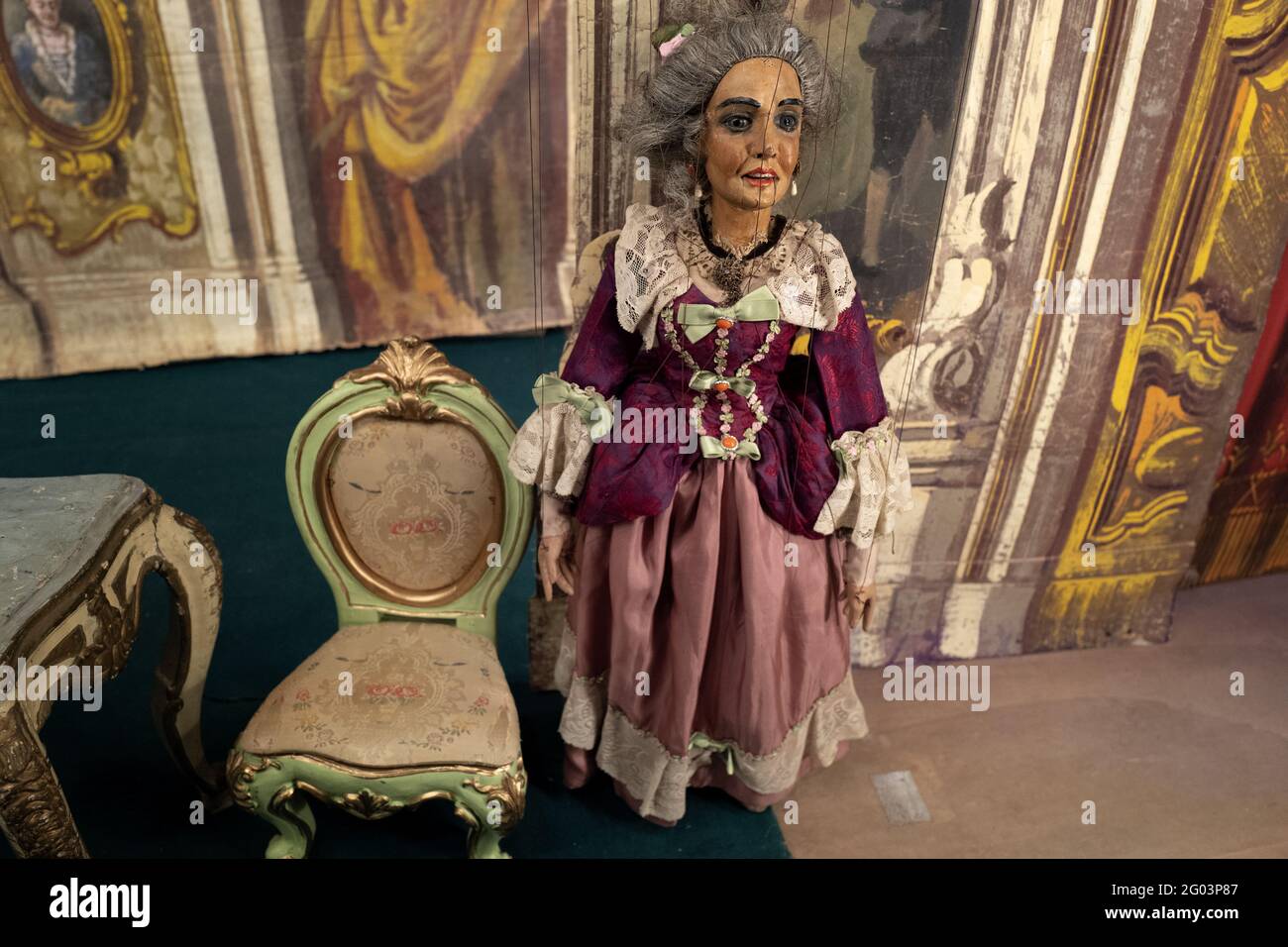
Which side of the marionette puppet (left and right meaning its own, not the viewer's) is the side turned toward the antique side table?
right

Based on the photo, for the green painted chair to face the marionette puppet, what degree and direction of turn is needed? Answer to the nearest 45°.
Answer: approximately 90° to its left

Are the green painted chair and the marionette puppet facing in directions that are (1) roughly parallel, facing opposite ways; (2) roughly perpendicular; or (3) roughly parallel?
roughly parallel

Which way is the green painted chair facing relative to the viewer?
toward the camera

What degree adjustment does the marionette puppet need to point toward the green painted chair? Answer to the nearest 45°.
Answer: approximately 90° to its right

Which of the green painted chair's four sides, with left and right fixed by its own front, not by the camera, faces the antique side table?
right

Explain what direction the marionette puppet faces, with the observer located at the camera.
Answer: facing the viewer

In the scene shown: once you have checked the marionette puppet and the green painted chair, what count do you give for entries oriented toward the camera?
2
